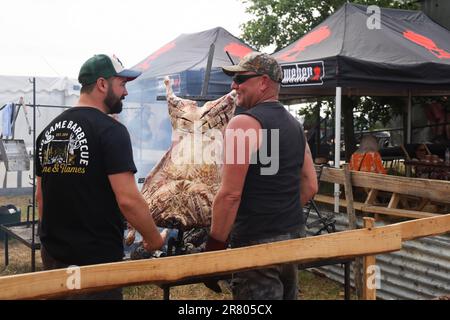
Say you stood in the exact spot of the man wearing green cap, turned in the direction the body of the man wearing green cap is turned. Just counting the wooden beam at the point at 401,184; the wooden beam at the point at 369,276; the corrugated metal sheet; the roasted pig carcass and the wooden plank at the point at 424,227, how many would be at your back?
0

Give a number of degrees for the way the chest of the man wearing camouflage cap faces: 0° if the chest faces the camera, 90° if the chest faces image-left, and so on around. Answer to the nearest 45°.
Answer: approximately 135°

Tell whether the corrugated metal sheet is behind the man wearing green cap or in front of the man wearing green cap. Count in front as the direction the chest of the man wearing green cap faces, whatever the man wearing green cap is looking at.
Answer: in front

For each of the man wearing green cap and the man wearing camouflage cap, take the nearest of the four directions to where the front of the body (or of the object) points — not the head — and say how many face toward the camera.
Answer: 0

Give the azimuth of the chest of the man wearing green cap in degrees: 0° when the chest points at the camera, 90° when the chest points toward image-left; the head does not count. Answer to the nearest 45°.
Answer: approximately 225°

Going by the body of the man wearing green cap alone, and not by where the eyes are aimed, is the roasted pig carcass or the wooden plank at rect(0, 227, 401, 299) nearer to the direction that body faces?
the roasted pig carcass

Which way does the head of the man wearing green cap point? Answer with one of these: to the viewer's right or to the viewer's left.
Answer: to the viewer's right

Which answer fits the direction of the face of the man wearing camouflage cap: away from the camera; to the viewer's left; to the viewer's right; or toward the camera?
to the viewer's left

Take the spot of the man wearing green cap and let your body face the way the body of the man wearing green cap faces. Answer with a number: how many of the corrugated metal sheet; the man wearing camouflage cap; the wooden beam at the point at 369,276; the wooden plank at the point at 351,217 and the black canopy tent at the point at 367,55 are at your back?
0

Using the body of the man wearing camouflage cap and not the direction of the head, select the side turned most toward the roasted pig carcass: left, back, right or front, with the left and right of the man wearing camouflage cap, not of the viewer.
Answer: front

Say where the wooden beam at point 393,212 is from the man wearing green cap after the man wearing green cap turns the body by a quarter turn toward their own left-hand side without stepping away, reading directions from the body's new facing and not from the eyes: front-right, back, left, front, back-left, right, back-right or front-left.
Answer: right
